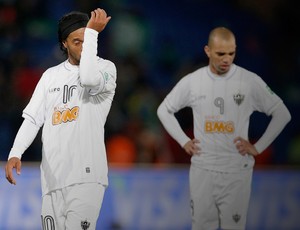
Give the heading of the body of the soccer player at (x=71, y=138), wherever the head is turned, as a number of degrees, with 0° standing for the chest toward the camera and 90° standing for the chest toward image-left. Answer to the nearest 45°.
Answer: approximately 0°

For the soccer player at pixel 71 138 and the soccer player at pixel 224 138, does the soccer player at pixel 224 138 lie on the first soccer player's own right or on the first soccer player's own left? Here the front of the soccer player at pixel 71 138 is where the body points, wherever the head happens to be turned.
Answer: on the first soccer player's own left

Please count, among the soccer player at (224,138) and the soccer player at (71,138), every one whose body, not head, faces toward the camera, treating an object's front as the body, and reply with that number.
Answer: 2

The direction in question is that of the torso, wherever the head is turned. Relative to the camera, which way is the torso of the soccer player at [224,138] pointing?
toward the camera

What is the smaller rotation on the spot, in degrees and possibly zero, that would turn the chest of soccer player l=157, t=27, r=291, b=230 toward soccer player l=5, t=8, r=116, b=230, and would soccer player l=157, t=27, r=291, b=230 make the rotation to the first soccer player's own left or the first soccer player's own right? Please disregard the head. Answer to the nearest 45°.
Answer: approximately 45° to the first soccer player's own right
